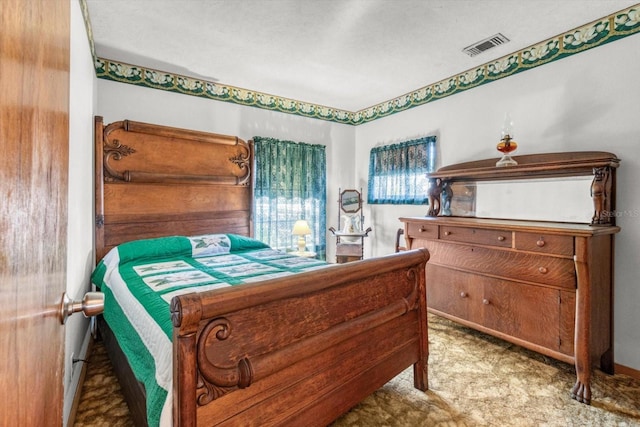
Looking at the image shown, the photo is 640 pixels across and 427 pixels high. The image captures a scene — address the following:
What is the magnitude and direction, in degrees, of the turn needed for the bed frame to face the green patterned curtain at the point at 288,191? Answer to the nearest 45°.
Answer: approximately 135° to its left

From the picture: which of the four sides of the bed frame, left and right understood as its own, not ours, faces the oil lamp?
left

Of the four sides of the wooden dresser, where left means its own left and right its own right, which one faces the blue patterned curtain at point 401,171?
right

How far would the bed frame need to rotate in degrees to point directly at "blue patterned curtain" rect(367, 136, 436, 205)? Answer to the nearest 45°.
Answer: approximately 90° to its left

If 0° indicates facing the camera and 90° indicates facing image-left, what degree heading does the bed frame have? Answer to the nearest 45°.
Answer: approximately 315°

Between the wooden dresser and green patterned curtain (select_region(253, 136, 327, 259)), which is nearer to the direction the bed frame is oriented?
the wooden dresser

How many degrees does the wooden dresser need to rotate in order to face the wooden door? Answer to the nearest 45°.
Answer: approximately 45° to its left

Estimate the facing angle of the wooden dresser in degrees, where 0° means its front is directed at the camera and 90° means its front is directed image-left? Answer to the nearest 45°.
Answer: approximately 45°
